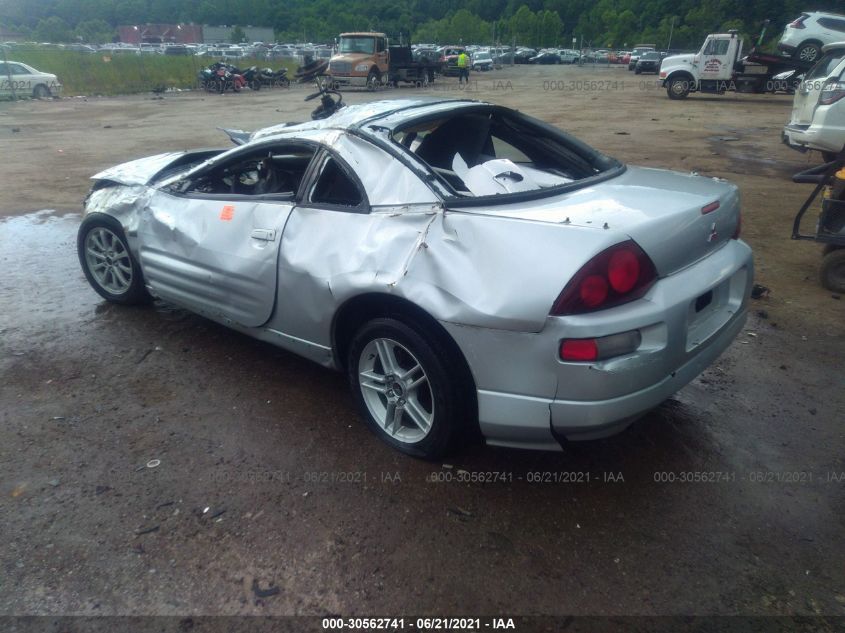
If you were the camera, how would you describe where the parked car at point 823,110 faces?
facing away from the viewer and to the right of the viewer

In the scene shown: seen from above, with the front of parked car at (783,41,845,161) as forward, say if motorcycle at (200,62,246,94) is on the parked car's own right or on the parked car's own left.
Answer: on the parked car's own left

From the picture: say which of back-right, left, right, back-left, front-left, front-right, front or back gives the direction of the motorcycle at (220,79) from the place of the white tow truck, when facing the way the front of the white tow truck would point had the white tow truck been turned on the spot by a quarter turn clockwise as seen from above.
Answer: left

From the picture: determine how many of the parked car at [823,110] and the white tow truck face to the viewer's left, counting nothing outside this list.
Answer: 1

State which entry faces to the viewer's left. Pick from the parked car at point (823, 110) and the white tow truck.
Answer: the white tow truck

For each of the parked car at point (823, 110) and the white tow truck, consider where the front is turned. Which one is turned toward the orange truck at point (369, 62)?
the white tow truck

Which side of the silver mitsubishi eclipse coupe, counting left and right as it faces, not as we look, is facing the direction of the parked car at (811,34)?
right

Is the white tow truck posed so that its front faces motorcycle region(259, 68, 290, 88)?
yes

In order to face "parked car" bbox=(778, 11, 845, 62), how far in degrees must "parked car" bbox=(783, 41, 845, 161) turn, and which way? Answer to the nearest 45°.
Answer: approximately 45° to its left

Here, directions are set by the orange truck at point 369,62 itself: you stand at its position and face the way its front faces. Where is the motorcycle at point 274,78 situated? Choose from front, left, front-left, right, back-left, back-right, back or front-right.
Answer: right

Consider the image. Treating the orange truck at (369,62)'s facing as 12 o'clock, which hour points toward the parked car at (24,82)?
The parked car is roughly at 1 o'clock from the orange truck.

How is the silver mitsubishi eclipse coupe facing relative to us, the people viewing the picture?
facing away from the viewer and to the left of the viewer

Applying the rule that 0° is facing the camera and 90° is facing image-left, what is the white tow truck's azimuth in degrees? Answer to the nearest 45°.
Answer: approximately 90°

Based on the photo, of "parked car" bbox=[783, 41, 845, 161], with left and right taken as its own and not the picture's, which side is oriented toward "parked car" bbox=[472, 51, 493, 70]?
left

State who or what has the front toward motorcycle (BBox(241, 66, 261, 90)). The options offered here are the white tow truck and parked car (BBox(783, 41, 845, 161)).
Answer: the white tow truck

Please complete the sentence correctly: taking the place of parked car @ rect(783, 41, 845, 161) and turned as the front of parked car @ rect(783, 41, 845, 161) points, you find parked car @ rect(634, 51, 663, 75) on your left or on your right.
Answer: on your left

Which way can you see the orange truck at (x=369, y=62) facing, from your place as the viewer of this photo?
facing the viewer and to the left of the viewer
